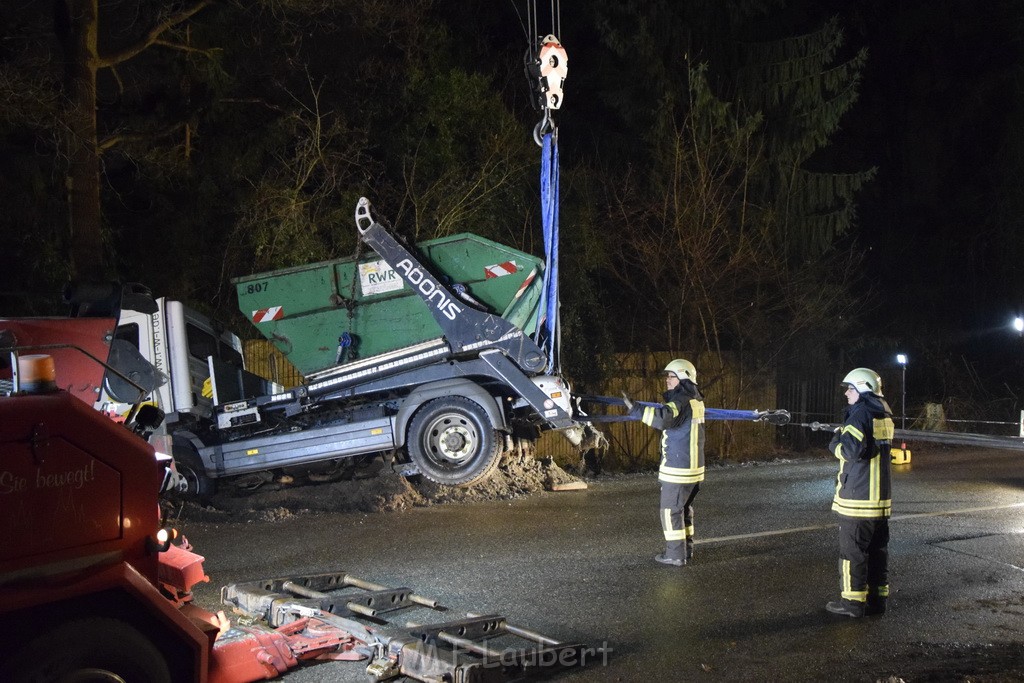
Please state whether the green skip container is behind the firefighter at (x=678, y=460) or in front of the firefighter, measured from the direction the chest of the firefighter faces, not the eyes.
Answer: in front

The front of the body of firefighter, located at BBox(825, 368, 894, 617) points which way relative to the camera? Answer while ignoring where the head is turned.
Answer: to the viewer's left

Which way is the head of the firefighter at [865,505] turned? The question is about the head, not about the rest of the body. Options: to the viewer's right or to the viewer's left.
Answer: to the viewer's left

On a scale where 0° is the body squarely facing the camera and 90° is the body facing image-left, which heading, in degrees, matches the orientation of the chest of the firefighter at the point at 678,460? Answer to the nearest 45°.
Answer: approximately 90°

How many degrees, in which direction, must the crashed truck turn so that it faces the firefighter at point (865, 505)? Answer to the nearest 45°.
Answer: approximately 135° to its left

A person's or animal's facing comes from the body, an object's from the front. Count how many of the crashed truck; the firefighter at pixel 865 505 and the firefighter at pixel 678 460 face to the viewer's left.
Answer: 3

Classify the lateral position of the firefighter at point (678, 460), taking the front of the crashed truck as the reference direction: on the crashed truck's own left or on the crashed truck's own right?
on the crashed truck's own left

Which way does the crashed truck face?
to the viewer's left

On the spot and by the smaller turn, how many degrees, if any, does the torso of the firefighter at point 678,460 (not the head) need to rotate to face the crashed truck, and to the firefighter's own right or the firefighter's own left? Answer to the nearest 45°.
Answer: approximately 45° to the firefighter's own right

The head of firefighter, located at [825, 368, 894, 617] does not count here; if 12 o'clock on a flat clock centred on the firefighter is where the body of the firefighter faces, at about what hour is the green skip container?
The green skip container is roughly at 1 o'clock from the firefighter.

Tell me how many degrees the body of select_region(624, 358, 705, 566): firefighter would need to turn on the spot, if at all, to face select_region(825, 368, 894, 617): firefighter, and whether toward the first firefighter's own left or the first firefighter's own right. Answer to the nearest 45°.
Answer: approximately 135° to the first firefighter's own left

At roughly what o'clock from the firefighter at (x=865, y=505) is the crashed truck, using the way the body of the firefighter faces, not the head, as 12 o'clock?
The crashed truck is roughly at 1 o'clock from the firefighter.

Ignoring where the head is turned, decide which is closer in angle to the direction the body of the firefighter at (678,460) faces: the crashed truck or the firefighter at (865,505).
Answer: the crashed truck

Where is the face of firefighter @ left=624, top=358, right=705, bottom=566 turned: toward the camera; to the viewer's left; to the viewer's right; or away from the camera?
to the viewer's left

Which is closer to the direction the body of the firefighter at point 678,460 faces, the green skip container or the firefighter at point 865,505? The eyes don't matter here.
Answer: the green skip container
